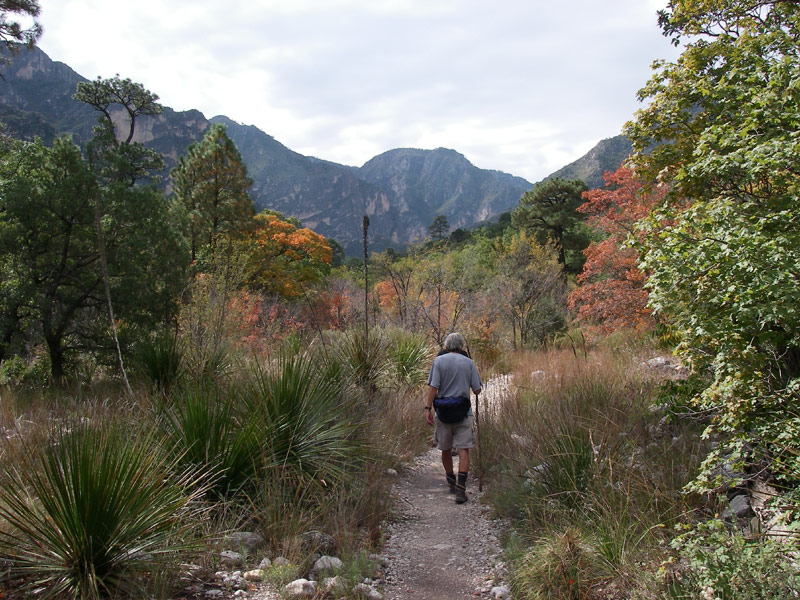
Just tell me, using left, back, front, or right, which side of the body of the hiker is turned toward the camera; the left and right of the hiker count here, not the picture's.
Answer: back

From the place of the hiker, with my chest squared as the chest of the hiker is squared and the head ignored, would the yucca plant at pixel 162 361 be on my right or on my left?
on my left

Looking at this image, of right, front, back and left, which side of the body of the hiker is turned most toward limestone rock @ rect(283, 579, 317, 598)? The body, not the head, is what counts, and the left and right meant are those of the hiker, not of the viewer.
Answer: back

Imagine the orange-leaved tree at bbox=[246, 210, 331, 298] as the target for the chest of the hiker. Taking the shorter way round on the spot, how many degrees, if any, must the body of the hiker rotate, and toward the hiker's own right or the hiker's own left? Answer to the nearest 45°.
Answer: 0° — they already face it

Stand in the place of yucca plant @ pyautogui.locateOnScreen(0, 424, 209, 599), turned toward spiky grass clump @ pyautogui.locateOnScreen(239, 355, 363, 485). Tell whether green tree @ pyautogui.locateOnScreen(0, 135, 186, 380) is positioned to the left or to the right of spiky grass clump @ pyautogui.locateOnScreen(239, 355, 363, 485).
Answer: left

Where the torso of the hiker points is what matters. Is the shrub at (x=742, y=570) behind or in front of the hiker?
behind

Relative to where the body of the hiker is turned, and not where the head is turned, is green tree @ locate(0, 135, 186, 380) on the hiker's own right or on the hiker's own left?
on the hiker's own left

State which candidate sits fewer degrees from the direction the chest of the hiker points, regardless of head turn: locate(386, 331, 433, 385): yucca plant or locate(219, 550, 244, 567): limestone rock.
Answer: the yucca plant

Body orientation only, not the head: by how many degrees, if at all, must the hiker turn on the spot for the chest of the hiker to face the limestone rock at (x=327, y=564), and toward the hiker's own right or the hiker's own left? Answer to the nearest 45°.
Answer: approximately 180°

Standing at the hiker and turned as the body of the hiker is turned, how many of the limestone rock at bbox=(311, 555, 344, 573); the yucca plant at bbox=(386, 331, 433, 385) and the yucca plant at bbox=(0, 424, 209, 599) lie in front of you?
1

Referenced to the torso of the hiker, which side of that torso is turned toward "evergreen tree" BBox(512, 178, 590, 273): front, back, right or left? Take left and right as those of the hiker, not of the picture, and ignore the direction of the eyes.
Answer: front

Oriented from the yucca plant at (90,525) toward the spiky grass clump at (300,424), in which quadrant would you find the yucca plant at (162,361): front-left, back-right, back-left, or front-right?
front-left
